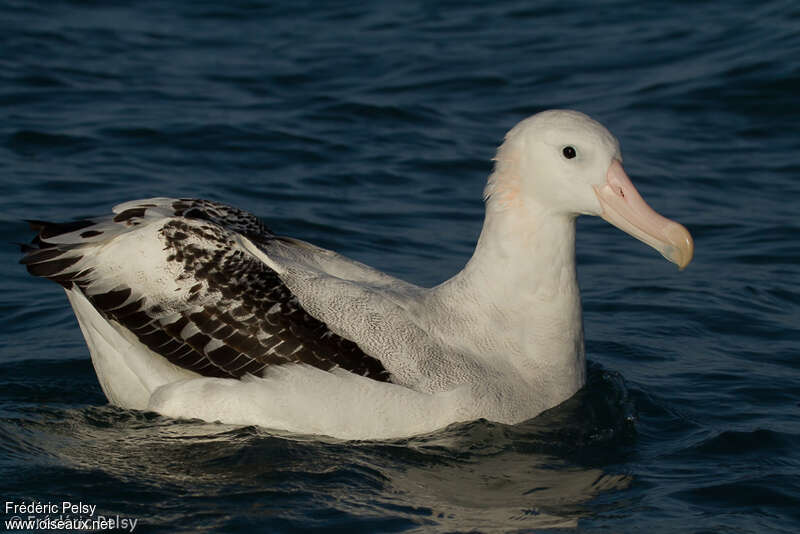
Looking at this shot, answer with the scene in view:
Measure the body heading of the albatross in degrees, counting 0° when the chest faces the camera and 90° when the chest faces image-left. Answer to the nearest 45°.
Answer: approximately 270°
